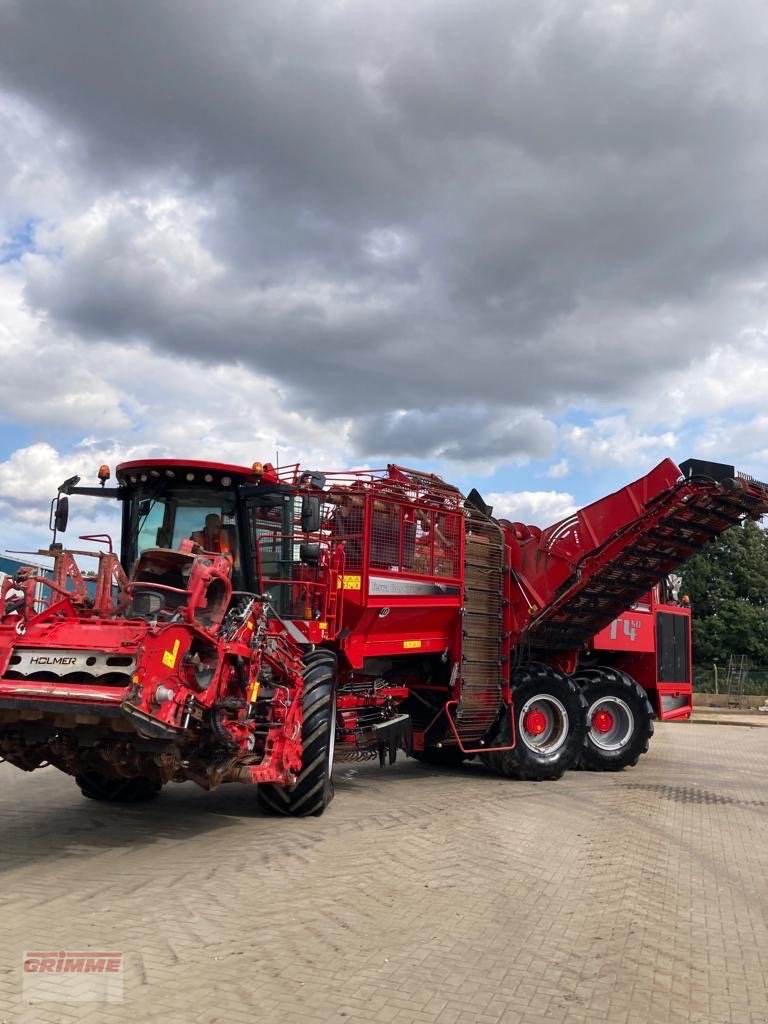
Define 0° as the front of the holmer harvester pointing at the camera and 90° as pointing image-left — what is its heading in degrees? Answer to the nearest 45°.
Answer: approximately 45°

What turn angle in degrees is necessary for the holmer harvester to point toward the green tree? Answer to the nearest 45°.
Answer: approximately 180°

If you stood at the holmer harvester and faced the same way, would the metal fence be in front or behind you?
behind

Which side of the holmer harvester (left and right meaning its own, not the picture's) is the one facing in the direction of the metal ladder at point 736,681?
back
